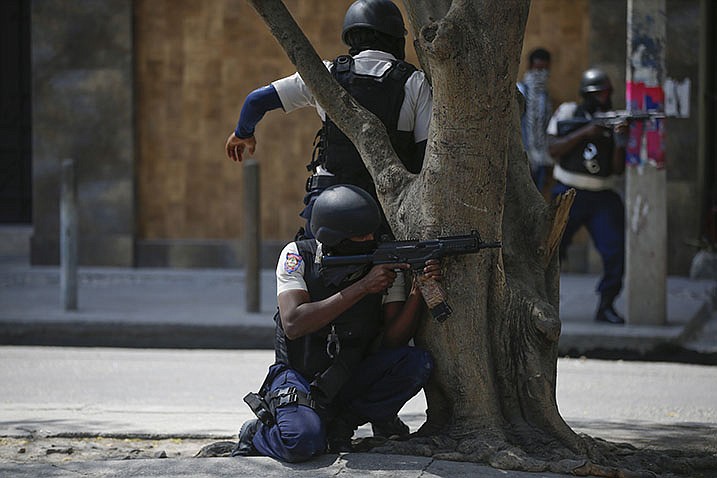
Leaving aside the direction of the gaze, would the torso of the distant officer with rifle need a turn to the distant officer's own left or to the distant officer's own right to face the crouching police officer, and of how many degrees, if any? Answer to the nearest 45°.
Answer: approximately 45° to the distant officer's own right

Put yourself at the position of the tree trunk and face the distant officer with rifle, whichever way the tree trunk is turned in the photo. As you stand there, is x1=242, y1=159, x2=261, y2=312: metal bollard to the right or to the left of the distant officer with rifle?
left

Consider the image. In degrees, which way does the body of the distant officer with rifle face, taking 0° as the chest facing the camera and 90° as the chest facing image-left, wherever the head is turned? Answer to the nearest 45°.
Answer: approximately 315°

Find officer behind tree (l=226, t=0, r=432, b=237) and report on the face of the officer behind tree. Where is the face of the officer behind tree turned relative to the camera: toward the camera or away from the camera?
away from the camera

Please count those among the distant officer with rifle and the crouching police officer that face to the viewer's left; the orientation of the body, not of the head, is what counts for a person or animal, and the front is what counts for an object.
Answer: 0

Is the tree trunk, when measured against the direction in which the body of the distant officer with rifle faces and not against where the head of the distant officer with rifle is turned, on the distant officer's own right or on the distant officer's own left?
on the distant officer's own right

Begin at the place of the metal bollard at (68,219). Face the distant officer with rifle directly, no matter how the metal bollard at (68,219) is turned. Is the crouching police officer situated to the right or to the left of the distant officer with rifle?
right

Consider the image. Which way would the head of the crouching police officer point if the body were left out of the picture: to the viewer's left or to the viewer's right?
to the viewer's right

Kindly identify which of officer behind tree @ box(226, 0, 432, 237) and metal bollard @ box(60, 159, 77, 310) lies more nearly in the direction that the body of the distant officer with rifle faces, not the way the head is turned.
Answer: the officer behind tree

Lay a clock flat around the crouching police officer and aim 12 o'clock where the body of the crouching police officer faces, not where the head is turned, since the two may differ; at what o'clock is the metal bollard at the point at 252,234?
The metal bollard is roughly at 7 o'clock from the crouching police officer.
